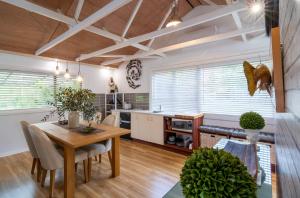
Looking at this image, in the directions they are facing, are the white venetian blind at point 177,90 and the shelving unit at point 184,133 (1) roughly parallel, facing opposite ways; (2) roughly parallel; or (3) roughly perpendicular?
roughly parallel

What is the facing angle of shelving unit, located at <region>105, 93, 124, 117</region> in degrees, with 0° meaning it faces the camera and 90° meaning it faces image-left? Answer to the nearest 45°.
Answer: approximately 315°

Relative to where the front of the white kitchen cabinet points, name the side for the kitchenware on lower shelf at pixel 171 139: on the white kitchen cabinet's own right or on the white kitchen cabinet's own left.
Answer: on the white kitchen cabinet's own left

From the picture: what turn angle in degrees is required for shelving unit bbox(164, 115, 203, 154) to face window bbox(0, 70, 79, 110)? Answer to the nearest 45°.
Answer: approximately 45° to its right

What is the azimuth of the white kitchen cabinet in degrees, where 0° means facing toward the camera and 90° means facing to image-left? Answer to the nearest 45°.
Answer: approximately 45°

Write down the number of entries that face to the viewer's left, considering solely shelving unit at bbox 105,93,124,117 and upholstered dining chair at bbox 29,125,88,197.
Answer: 0

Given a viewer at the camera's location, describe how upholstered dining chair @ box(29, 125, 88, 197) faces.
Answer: facing away from the viewer and to the right of the viewer

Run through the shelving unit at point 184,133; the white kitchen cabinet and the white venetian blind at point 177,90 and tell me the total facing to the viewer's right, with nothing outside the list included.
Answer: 0

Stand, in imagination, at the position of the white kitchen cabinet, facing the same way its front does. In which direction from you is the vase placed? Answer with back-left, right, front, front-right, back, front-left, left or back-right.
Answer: front

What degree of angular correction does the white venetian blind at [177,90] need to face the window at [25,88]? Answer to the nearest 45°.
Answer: approximately 45° to its right

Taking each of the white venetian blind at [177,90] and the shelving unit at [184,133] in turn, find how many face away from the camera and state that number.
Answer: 0
